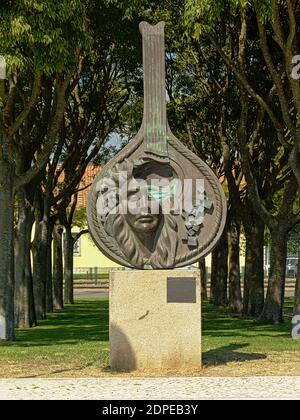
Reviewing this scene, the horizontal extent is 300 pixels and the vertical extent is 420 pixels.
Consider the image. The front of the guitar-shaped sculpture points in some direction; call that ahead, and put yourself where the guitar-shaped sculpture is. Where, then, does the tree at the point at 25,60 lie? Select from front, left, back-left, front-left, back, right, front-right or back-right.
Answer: back-right

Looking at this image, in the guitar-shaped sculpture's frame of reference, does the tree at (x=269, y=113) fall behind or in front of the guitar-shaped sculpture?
behind

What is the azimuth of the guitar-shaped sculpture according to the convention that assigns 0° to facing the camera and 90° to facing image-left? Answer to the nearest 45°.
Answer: approximately 0°
